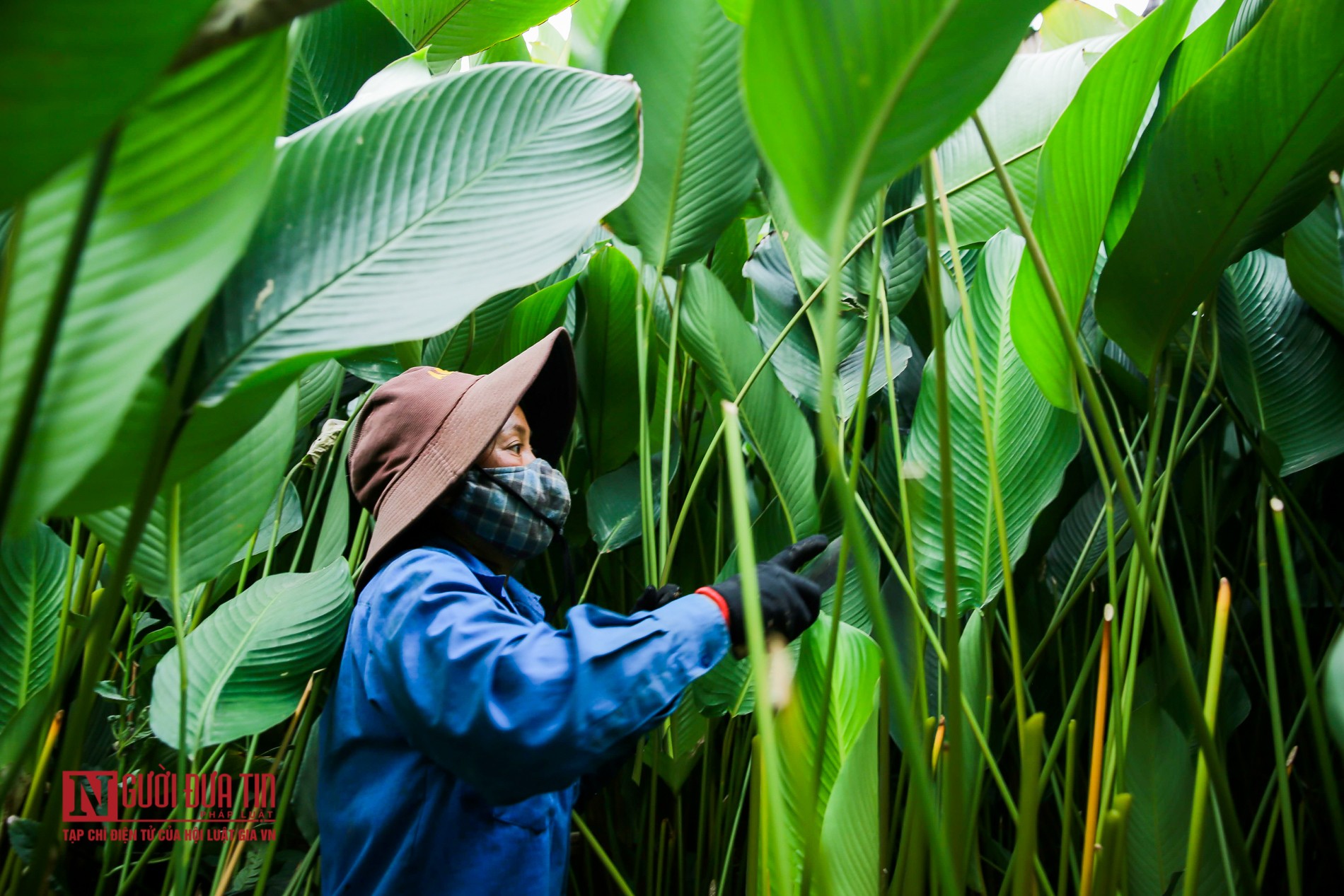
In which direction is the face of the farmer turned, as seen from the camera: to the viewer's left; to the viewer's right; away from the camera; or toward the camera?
to the viewer's right

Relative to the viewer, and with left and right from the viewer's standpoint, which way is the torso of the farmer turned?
facing to the right of the viewer
